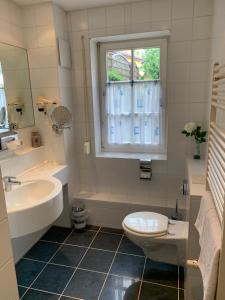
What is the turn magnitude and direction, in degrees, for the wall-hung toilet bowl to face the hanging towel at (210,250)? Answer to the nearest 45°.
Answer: approximately 90° to its left

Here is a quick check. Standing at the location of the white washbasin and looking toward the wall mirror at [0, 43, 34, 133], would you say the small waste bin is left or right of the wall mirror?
right

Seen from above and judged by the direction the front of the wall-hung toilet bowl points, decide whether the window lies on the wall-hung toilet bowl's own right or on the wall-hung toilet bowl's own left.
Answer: on the wall-hung toilet bowl's own right

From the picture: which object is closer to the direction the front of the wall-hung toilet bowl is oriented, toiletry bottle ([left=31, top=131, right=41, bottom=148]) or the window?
the toiletry bottle

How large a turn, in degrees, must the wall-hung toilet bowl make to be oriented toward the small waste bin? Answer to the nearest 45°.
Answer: approximately 45° to its right

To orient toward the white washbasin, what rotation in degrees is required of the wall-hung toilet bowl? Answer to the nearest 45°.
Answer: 0° — it already faces it

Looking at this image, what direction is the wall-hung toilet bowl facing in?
to the viewer's left
